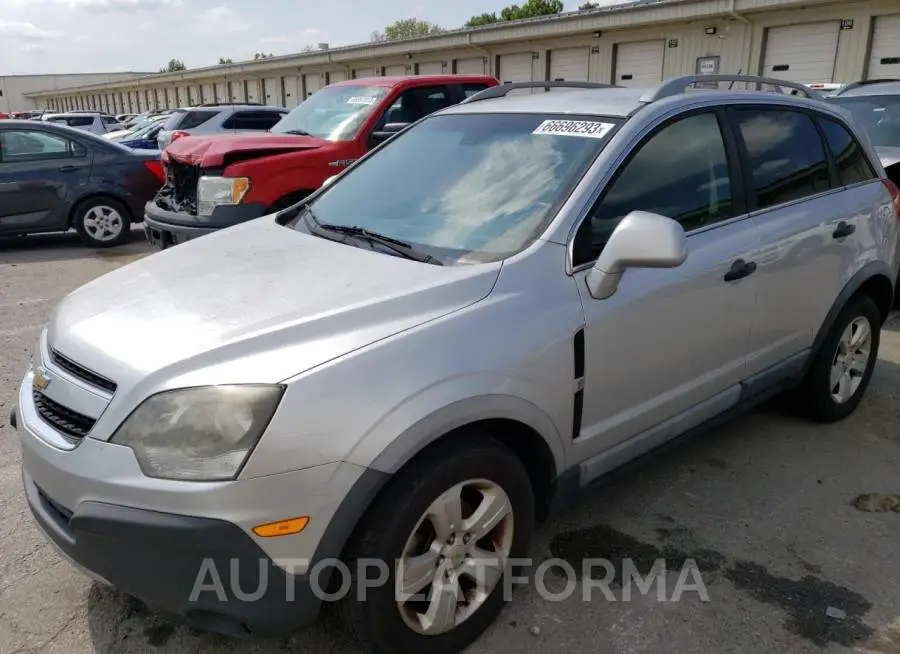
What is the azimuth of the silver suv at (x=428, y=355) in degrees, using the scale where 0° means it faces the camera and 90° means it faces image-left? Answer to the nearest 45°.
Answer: approximately 45°

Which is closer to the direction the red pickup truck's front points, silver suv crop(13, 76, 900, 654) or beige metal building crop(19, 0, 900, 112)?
the silver suv

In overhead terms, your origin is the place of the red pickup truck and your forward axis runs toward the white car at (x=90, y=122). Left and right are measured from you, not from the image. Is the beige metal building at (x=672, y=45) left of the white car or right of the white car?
right

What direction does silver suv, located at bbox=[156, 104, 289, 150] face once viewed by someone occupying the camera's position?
facing away from the viewer and to the right of the viewer

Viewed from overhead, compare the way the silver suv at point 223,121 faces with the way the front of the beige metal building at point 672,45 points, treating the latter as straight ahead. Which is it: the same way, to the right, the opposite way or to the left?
the opposite way

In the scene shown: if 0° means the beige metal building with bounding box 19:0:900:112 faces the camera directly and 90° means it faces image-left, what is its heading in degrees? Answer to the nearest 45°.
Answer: approximately 45°

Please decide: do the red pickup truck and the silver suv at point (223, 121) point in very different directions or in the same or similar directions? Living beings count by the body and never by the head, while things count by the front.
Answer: very different directions

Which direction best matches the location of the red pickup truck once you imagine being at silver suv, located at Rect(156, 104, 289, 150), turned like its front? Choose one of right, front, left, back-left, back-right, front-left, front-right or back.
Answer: back-right

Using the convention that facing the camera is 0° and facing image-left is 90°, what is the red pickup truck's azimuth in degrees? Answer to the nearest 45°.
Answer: approximately 45°

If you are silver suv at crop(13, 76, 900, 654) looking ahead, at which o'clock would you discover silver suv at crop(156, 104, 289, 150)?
silver suv at crop(156, 104, 289, 150) is roughly at 4 o'clock from silver suv at crop(13, 76, 900, 654).

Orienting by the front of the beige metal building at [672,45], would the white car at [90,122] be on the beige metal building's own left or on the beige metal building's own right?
on the beige metal building's own right

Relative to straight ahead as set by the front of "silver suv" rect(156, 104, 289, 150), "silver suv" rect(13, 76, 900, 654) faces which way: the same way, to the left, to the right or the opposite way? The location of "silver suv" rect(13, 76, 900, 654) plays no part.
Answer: the opposite way

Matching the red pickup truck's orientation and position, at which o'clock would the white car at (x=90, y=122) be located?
The white car is roughly at 4 o'clock from the red pickup truck.

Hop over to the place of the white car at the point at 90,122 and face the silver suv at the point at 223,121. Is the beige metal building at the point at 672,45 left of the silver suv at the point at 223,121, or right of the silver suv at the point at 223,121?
left

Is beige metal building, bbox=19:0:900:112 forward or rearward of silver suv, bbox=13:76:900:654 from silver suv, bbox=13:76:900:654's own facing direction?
rearward
